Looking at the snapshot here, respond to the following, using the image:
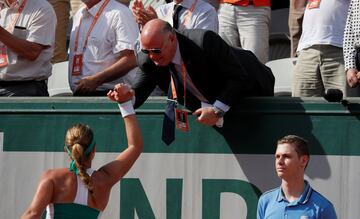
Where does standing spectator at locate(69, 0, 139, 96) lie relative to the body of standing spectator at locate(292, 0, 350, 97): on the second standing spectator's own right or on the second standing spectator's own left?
on the second standing spectator's own right

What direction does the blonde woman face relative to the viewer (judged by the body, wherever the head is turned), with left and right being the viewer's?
facing away from the viewer

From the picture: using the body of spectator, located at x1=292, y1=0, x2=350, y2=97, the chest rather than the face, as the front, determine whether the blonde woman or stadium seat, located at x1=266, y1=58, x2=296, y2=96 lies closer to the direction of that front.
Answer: the blonde woman

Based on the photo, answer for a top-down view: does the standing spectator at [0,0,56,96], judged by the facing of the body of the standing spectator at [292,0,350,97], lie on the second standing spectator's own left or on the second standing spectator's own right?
on the second standing spectator's own right

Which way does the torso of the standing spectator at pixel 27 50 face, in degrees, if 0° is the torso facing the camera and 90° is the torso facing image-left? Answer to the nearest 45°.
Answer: approximately 45°

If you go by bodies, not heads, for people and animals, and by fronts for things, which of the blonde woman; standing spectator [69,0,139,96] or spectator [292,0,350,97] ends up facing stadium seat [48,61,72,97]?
the blonde woman

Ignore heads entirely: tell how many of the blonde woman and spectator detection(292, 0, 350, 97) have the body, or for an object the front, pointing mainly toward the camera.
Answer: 1

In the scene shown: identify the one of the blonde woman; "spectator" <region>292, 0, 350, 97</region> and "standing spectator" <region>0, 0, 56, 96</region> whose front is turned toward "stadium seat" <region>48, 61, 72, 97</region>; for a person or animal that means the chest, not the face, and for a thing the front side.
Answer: the blonde woman

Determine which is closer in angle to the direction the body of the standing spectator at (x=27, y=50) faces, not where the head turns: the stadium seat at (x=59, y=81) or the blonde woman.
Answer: the blonde woman

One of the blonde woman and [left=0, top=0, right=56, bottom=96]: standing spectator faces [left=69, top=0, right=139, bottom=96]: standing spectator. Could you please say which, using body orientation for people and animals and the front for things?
the blonde woman

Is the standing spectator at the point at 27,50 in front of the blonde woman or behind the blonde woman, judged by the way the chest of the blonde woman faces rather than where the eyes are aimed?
in front

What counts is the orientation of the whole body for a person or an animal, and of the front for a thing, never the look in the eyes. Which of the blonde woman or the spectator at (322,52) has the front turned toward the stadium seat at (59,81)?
the blonde woman
